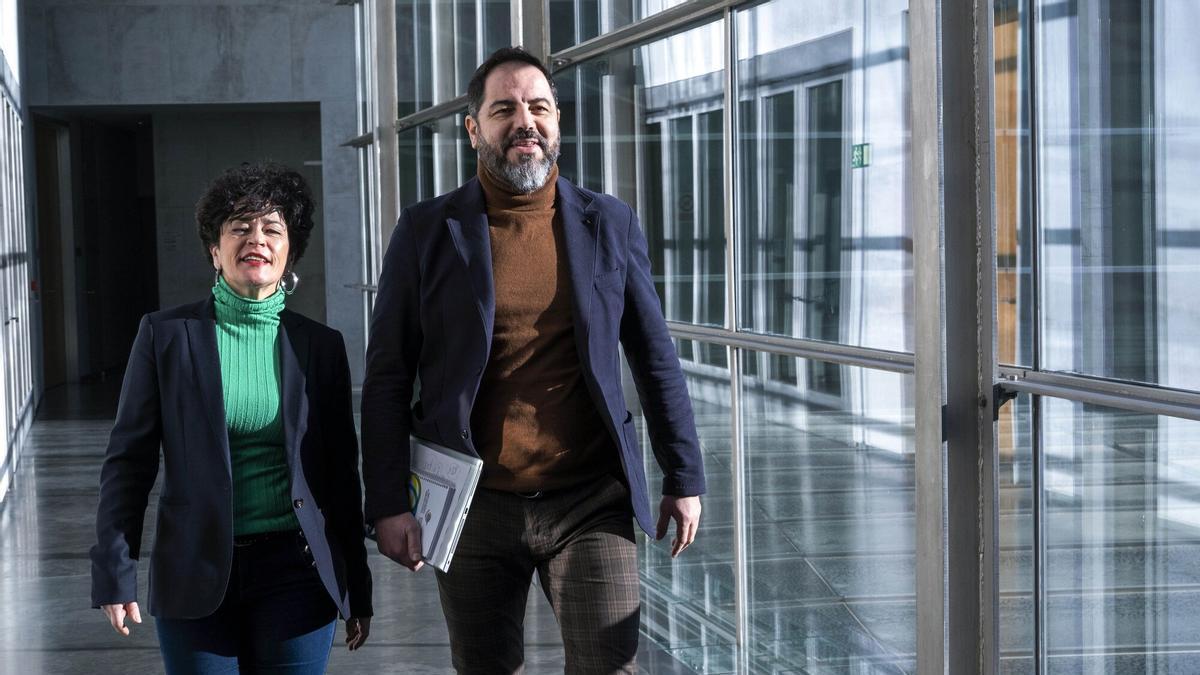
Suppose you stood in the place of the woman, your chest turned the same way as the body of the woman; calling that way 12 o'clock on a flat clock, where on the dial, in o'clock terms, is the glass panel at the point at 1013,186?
The glass panel is roughly at 9 o'clock from the woman.

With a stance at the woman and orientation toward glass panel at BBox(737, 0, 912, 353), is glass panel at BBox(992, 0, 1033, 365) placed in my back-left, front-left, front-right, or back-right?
front-right

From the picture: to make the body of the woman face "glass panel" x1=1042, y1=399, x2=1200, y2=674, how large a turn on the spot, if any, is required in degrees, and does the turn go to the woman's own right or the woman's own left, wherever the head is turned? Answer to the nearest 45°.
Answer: approximately 90° to the woman's own left

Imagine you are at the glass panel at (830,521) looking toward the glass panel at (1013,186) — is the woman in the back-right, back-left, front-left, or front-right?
front-right

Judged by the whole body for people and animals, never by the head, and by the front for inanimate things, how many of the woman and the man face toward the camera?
2

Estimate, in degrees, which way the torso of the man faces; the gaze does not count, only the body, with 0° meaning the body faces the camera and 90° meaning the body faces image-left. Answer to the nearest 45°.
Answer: approximately 0°

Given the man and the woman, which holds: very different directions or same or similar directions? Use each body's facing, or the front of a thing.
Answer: same or similar directions

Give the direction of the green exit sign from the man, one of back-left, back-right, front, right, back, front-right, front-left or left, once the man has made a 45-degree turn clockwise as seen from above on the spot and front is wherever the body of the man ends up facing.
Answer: back

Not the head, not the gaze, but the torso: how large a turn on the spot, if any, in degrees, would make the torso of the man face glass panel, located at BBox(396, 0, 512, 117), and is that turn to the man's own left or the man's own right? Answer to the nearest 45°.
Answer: approximately 180°

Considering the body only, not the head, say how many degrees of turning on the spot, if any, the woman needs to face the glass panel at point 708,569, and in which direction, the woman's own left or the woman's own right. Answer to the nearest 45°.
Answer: approximately 135° to the woman's own left

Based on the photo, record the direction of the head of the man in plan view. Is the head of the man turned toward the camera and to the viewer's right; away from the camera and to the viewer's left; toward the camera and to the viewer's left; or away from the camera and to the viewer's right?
toward the camera and to the viewer's right
